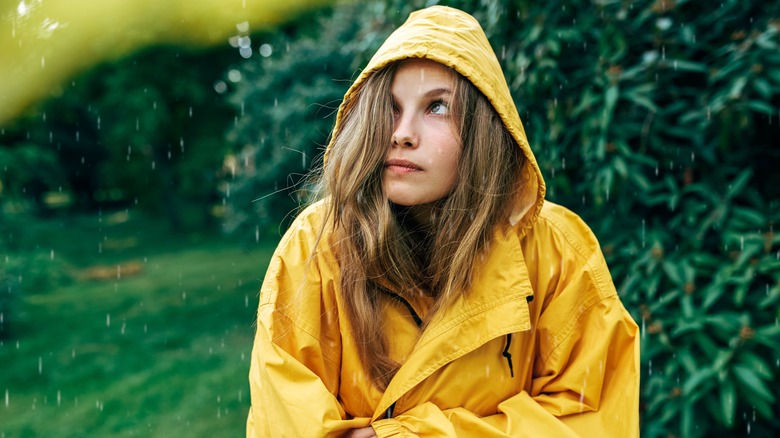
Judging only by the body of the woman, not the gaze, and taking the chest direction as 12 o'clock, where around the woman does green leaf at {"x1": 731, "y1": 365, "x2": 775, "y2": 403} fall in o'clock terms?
The green leaf is roughly at 8 o'clock from the woman.

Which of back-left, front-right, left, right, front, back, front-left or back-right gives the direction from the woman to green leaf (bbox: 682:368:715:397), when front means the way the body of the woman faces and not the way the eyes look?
back-left

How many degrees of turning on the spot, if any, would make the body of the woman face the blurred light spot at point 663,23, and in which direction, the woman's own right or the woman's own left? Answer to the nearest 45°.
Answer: approximately 135° to the woman's own left

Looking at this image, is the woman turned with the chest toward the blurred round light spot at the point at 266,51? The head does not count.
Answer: no

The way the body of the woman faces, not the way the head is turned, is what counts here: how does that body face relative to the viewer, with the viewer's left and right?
facing the viewer

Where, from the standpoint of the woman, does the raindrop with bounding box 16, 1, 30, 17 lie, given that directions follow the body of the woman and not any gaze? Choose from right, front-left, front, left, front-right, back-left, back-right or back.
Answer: front-right

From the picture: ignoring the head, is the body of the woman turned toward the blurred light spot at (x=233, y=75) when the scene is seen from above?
no
